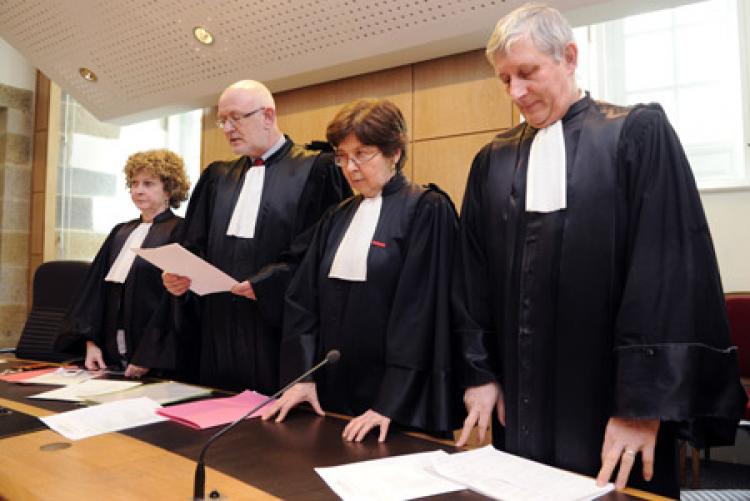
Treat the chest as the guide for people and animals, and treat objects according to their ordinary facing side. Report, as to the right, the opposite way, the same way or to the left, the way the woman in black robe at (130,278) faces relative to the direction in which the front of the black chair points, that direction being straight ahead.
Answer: the same way

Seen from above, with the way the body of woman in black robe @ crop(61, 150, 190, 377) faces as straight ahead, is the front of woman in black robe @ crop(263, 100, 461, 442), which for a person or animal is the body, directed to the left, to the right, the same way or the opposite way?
the same way

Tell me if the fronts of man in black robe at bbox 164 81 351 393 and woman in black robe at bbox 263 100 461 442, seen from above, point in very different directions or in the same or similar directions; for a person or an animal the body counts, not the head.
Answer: same or similar directions

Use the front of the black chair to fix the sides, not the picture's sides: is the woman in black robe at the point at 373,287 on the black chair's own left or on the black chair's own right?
on the black chair's own left

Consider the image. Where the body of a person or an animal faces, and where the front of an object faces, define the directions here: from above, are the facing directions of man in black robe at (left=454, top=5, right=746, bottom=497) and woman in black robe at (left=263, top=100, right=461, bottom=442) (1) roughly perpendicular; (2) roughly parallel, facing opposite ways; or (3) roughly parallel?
roughly parallel

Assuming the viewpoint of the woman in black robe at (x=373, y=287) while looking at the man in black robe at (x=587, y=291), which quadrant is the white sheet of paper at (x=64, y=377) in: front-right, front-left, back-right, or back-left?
back-right

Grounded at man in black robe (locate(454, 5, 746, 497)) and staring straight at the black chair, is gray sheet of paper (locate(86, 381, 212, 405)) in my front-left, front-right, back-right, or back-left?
front-left

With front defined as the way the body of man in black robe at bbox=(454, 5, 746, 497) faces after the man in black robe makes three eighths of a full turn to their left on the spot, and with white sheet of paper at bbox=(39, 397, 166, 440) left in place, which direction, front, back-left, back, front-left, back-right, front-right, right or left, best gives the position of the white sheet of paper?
back

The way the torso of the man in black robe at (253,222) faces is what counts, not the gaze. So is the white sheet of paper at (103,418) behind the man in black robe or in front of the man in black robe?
in front

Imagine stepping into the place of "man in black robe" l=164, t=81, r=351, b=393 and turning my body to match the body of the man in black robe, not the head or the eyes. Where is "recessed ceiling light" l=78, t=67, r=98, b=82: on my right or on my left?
on my right

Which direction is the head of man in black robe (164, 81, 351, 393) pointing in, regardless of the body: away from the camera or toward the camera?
toward the camera

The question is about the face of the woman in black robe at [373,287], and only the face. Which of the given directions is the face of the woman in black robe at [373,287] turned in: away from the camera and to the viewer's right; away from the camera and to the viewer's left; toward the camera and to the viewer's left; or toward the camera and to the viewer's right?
toward the camera and to the viewer's left

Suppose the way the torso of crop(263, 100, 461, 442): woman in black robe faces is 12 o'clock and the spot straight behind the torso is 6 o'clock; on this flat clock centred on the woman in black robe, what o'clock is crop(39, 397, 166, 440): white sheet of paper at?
The white sheet of paper is roughly at 1 o'clock from the woman in black robe.

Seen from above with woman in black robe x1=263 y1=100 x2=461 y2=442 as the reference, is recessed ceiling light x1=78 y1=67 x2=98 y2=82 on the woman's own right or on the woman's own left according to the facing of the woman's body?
on the woman's own right

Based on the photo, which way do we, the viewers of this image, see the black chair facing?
facing the viewer and to the left of the viewer

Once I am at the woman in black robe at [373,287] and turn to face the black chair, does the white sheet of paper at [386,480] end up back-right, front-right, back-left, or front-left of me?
back-left

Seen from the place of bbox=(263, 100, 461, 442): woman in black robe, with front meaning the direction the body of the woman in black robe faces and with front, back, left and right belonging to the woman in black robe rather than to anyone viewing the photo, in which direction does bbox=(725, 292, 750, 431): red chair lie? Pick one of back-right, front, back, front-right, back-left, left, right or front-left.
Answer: back
